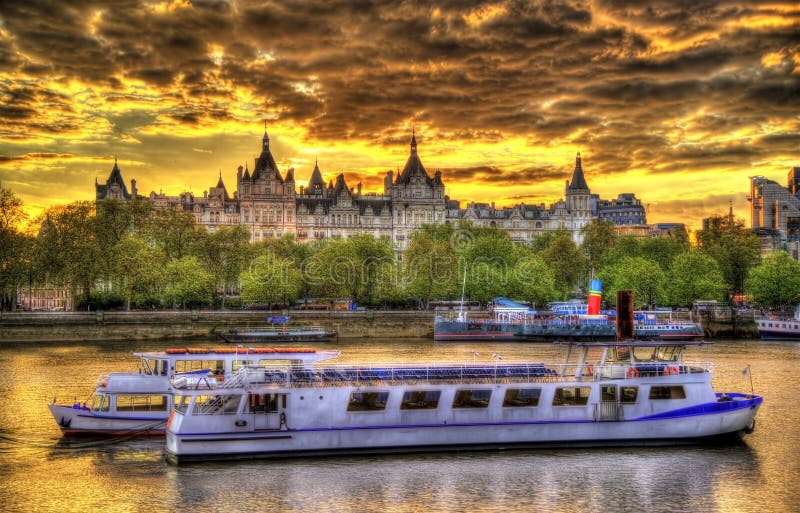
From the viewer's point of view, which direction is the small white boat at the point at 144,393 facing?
to the viewer's left

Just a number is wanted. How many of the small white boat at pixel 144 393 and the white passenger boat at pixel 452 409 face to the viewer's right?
1

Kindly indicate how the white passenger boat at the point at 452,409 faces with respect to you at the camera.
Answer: facing to the right of the viewer

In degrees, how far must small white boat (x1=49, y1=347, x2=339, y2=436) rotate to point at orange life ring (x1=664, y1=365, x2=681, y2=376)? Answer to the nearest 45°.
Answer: approximately 180°

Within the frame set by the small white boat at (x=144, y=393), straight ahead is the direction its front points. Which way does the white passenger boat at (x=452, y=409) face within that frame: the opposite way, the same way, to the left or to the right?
the opposite way

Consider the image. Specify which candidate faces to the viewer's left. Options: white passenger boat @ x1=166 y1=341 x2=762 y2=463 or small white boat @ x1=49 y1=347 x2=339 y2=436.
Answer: the small white boat
